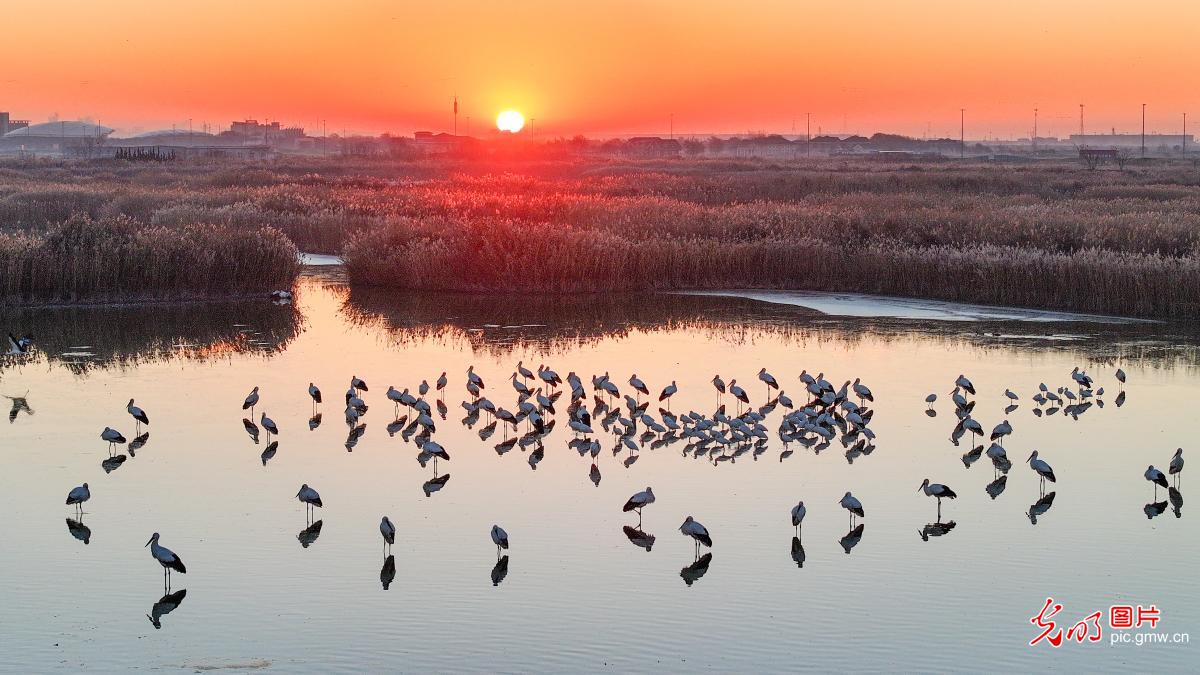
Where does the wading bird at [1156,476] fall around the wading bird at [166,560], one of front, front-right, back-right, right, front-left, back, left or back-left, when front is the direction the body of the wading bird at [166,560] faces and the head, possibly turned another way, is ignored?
back

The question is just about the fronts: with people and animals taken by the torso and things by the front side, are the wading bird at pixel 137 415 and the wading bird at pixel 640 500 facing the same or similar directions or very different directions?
very different directions

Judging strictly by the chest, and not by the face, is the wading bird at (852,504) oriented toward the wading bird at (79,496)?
yes

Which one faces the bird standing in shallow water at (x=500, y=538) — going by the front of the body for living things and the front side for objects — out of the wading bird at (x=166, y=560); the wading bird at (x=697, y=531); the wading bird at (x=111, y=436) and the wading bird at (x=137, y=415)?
the wading bird at (x=697, y=531)

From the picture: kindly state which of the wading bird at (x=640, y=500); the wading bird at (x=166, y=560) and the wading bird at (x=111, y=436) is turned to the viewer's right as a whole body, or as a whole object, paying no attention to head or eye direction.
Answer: the wading bird at (x=640, y=500)

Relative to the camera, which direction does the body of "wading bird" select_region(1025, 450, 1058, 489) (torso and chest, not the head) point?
to the viewer's left

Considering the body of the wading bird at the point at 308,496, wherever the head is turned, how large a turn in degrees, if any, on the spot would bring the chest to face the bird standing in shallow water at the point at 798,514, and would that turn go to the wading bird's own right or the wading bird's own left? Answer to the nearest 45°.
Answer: approximately 180°

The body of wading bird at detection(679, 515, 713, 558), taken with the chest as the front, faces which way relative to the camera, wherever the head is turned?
to the viewer's left

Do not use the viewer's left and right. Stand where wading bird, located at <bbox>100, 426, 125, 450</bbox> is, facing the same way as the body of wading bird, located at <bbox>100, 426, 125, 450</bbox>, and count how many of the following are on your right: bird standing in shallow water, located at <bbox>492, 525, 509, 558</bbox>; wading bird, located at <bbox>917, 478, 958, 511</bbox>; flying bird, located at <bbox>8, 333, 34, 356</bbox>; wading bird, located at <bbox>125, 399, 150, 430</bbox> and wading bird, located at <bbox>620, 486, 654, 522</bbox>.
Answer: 2

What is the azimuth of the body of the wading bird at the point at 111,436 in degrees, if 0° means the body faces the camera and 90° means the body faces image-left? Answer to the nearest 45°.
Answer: approximately 90°

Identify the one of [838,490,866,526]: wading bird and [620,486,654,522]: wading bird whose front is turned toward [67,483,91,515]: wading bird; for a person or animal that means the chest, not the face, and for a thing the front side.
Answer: [838,490,866,526]: wading bird
